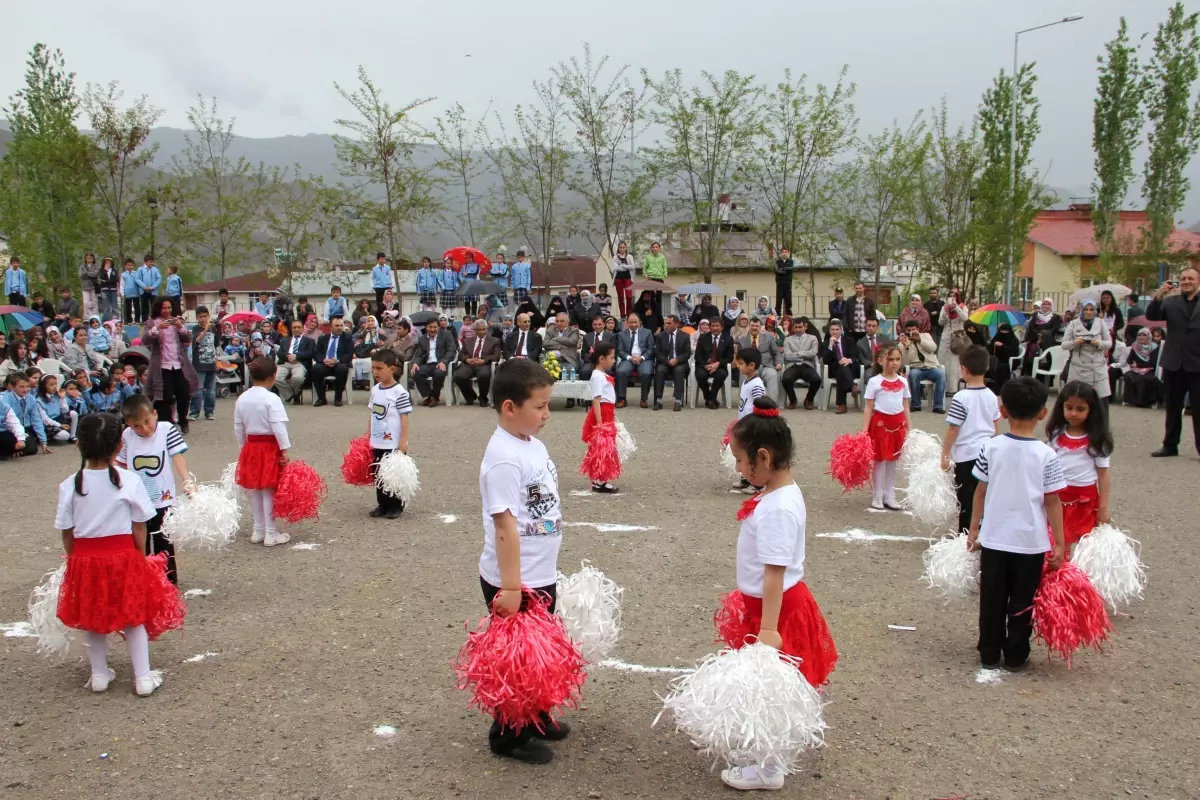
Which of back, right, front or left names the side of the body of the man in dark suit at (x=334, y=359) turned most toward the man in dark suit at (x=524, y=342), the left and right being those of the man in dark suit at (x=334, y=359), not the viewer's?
left

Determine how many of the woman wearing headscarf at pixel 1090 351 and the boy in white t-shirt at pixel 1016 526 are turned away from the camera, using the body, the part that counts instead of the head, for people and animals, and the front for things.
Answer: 1

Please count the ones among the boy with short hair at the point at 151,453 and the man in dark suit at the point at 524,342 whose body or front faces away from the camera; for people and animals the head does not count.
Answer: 0

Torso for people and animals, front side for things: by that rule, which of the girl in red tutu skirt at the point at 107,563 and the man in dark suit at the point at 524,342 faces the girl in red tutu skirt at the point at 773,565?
the man in dark suit

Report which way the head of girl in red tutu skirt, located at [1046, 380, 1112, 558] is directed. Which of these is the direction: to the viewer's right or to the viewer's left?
to the viewer's left

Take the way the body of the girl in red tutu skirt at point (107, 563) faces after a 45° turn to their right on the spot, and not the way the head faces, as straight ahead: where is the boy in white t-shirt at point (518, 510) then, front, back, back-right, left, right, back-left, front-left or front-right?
right

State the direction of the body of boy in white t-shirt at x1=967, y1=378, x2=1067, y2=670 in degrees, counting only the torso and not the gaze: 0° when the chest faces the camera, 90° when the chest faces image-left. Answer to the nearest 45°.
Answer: approximately 180°

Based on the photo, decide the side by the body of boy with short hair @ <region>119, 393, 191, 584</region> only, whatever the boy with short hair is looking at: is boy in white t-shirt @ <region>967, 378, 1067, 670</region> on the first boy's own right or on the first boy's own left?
on the first boy's own left

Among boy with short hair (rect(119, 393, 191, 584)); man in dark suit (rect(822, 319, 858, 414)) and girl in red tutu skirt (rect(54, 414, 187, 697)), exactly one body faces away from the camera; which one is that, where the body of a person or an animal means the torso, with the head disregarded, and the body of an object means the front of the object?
the girl in red tutu skirt
